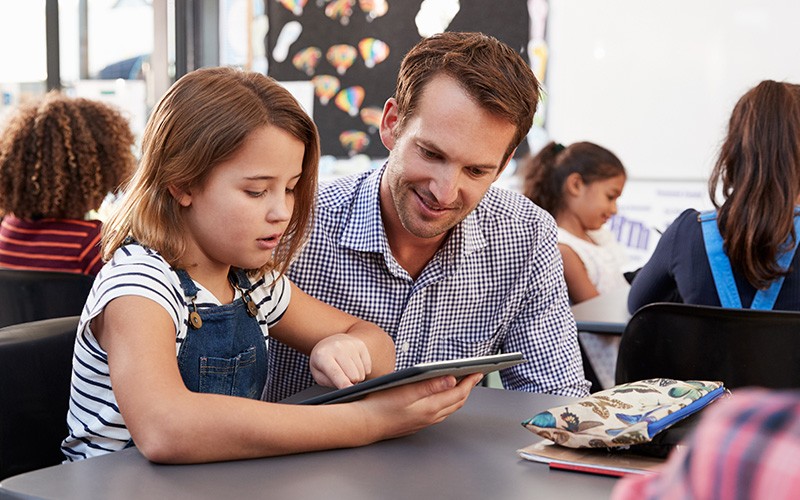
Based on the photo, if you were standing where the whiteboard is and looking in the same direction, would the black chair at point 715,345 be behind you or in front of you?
in front

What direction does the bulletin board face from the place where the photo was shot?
facing the viewer

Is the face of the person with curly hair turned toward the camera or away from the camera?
away from the camera

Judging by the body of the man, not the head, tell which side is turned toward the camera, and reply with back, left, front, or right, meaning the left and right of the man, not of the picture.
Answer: front

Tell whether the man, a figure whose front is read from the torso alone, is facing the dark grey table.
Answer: yes

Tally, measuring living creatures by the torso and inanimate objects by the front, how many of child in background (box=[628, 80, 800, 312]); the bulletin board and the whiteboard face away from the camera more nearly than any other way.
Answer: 1

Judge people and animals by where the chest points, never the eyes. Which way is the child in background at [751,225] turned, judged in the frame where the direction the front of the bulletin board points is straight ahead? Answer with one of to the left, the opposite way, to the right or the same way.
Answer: the opposite way

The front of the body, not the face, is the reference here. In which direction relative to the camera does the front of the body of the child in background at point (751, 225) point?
away from the camera

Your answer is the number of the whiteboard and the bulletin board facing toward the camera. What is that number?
2

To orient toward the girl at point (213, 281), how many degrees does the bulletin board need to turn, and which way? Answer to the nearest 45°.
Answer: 0° — it already faces them

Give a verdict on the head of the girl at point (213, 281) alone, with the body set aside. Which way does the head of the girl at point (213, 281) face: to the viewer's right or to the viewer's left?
to the viewer's right

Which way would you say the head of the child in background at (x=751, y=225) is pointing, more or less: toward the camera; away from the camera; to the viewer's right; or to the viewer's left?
away from the camera
